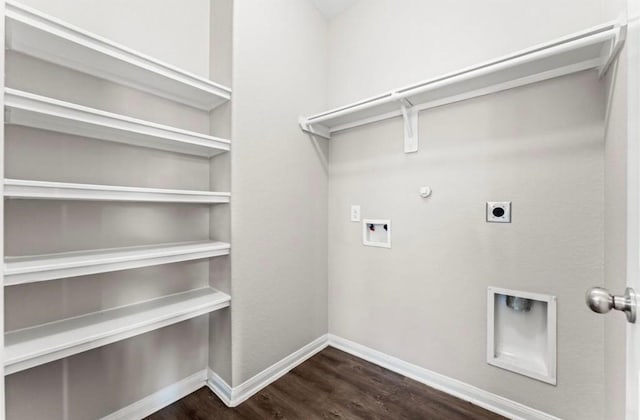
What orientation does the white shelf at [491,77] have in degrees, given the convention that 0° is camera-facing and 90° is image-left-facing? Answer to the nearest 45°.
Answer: approximately 45°

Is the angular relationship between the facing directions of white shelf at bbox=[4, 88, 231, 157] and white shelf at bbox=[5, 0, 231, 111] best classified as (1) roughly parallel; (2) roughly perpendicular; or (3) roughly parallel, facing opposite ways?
roughly parallel

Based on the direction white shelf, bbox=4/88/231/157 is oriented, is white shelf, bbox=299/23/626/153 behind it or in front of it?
in front

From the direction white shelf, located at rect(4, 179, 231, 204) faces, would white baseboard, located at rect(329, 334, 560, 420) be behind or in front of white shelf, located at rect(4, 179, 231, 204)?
in front

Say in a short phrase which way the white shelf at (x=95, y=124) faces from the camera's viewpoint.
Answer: facing the viewer and to the right of the viewer

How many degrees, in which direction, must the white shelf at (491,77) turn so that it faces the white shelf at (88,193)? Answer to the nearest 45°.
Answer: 0° — it already faces it

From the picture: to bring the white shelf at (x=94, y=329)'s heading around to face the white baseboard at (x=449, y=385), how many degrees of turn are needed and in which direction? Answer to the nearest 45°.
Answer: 0° — it already faces it

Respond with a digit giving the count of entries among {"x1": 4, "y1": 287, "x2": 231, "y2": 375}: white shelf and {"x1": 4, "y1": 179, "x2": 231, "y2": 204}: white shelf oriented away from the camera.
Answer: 0

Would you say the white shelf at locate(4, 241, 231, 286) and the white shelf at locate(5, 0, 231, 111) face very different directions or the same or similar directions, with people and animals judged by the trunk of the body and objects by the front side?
same or similar directions

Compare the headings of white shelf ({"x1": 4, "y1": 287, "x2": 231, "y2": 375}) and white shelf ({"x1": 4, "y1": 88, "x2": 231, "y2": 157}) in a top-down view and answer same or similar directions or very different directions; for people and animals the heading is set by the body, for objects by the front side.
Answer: same or similar directions

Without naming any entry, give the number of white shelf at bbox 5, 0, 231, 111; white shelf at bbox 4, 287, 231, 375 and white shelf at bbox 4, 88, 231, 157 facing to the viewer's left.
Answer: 0

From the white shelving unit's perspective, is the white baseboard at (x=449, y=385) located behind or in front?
in front

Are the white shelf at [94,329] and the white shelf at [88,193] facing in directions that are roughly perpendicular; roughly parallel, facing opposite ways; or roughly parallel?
roughly parallel

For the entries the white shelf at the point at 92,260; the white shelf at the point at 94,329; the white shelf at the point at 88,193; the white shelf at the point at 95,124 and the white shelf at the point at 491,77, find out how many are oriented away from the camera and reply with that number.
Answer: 0

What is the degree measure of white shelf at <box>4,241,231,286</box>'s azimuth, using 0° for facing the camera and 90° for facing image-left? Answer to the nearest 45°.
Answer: approximately 315°
